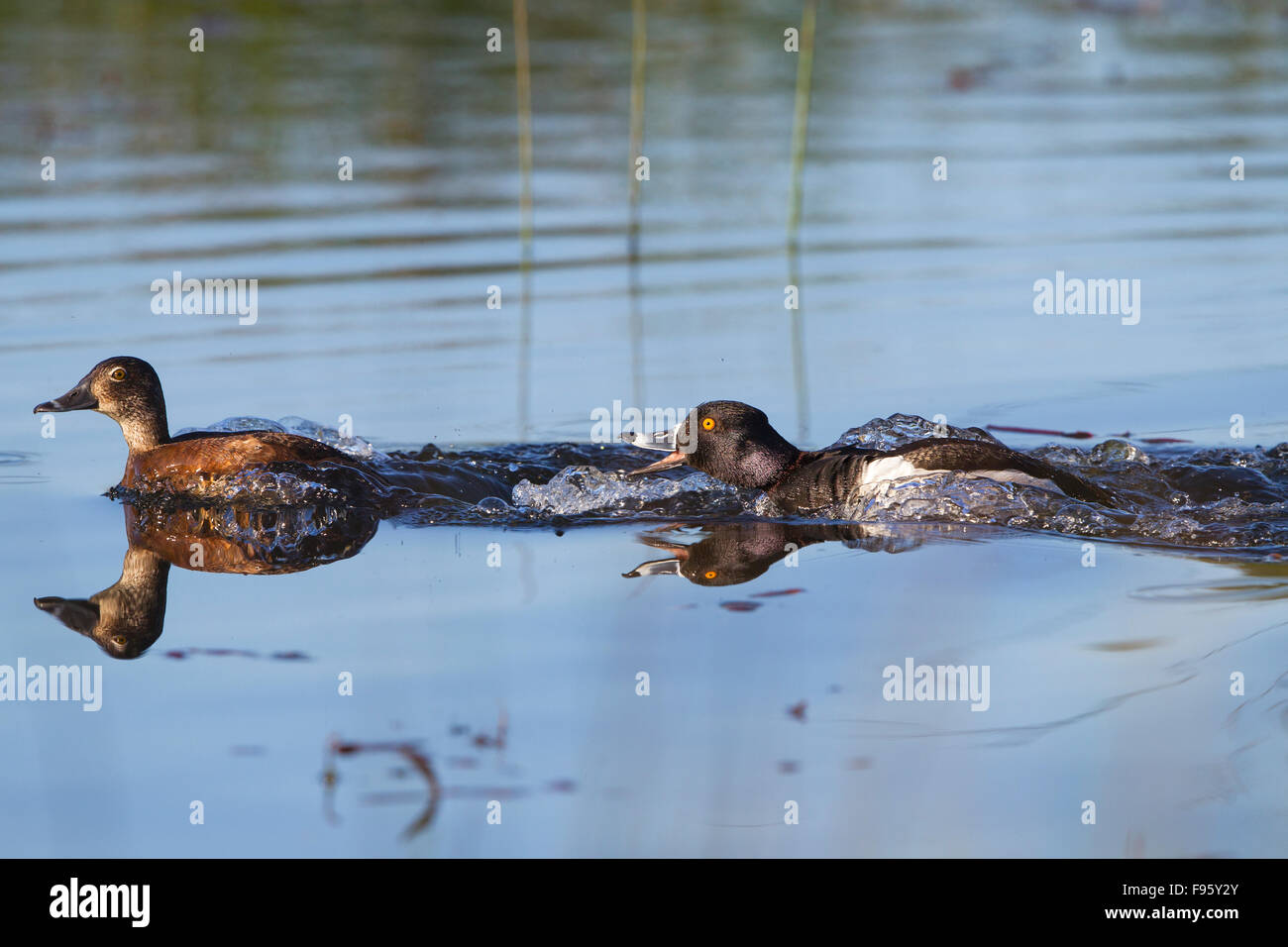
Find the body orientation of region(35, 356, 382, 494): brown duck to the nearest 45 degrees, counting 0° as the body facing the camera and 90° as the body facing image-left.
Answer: approximately 90°

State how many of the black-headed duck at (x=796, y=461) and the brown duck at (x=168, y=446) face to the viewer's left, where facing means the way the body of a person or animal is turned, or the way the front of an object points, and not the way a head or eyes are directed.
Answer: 2

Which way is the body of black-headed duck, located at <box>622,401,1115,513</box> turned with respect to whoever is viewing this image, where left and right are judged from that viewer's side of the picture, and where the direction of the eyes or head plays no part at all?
facing to the left of the viewer

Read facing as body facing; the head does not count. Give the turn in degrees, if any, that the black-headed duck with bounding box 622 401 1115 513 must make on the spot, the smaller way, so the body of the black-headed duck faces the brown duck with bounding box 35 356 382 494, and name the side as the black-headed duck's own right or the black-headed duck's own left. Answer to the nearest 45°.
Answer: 0° — it already faces it

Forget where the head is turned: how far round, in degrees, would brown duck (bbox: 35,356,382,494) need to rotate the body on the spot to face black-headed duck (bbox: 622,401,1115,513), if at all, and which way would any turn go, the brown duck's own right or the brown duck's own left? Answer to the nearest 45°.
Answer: approximately 180°
